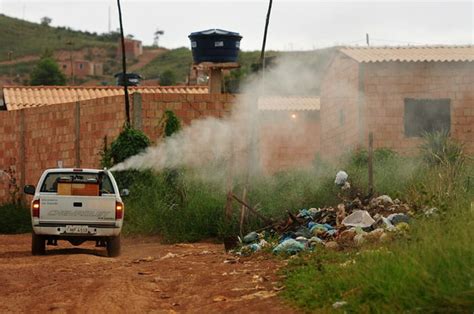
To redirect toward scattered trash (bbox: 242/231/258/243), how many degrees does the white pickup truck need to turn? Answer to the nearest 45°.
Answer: approximately 135° to its right

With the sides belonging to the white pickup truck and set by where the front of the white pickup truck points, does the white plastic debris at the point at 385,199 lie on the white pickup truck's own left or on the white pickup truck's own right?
on the white pickup truck's own right

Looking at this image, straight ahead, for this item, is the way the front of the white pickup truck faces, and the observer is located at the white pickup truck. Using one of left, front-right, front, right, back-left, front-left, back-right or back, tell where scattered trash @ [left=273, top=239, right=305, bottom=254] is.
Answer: back-right

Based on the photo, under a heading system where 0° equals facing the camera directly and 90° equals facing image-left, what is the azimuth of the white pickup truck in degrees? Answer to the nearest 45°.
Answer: approximately 180°

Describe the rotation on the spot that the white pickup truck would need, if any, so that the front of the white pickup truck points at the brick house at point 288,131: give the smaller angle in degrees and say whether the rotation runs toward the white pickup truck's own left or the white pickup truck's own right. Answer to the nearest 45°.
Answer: approximately 45° to the white pickup truck's own right

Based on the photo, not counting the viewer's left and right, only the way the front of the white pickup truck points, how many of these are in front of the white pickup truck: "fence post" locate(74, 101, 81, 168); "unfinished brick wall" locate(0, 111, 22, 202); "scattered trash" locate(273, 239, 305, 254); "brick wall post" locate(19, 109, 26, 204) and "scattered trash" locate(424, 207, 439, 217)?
3

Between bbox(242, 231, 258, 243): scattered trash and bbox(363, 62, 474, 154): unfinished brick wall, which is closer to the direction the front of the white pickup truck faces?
the unfinished brick wall
